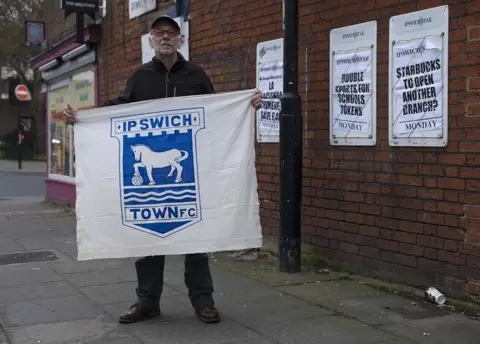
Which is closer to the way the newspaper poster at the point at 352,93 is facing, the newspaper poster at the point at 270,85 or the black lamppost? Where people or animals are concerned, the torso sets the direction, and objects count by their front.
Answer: the black lamppost

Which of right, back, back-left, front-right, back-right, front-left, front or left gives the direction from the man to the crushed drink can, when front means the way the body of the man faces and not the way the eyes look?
left

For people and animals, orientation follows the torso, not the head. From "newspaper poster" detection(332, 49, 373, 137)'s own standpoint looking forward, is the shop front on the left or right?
on its right

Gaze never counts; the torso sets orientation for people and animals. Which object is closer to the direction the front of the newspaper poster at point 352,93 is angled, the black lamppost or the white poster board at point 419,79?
the black lamppost

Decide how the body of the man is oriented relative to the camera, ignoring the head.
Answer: toward the camera

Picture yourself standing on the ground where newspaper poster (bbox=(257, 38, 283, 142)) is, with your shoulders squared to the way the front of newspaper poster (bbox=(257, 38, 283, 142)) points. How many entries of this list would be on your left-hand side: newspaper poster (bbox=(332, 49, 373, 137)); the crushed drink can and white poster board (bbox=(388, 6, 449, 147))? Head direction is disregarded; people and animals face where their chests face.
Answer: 3

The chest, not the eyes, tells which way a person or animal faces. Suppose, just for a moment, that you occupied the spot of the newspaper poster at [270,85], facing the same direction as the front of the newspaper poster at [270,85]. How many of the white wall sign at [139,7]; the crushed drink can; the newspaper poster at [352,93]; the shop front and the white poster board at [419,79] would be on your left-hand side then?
3

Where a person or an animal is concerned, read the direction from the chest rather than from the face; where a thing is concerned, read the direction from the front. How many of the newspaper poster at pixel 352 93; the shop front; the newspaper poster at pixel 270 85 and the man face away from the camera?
0

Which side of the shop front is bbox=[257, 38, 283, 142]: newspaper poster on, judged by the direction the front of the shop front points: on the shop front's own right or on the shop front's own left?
on the shop front's own left

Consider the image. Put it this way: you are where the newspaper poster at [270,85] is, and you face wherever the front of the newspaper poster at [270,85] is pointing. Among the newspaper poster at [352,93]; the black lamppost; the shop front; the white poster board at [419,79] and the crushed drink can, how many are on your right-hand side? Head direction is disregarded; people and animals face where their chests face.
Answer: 1

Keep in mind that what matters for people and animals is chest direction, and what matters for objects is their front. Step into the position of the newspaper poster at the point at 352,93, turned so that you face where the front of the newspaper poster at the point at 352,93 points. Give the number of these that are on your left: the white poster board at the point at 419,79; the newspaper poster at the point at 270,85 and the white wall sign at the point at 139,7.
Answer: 1

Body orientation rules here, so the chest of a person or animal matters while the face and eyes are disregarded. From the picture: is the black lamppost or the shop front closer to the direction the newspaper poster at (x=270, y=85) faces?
the black lamppost

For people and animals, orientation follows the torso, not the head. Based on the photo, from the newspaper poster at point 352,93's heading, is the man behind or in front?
in front
